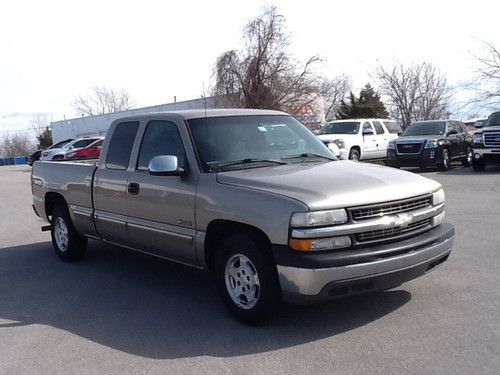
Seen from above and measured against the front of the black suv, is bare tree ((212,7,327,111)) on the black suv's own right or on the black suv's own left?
on the black suv's own right

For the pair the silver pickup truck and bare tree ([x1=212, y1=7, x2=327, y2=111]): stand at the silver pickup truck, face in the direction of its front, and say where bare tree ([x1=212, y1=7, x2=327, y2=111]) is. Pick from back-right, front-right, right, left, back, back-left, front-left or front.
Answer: back-left

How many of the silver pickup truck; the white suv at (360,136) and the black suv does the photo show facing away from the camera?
0

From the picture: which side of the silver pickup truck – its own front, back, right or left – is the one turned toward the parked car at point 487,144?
left

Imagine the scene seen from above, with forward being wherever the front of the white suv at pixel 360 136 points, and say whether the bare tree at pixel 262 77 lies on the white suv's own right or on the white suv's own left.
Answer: on the white suv's own right

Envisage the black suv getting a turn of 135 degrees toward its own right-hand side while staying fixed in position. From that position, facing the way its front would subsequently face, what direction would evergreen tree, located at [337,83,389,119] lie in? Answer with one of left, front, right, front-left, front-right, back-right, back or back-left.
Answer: front

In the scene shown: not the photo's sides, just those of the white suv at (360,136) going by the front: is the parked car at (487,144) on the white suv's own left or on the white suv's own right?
on the white suv's own left

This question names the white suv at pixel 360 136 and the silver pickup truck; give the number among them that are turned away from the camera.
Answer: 0

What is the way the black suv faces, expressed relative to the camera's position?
facing the viewer and to the left of the viewer

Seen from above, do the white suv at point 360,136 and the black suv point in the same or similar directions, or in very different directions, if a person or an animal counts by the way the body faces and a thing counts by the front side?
same or similar directions

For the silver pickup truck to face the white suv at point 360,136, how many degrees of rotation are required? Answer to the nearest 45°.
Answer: approximately 135° to its left

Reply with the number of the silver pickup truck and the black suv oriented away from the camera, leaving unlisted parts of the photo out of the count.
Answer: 0

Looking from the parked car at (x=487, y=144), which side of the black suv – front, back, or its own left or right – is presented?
left

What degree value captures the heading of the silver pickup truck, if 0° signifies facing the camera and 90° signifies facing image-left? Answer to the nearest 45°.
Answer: approximately 315°

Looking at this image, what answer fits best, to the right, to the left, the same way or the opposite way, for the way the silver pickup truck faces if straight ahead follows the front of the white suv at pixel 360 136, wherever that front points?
to the left

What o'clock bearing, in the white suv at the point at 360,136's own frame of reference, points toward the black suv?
The black suv is roughly at 9 o'clock from the white suv.
